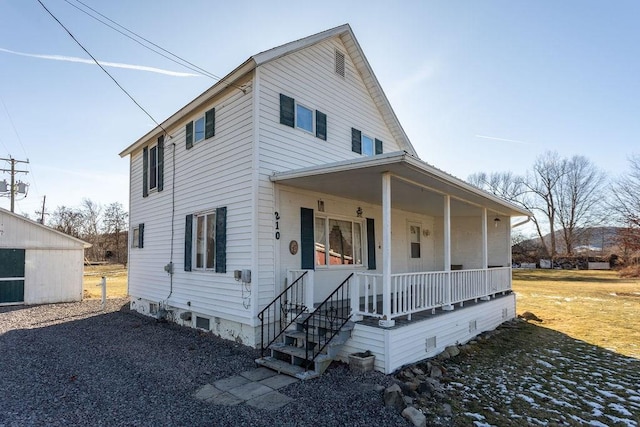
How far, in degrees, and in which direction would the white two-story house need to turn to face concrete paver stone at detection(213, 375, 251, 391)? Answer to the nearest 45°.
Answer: approximately 45° to its right

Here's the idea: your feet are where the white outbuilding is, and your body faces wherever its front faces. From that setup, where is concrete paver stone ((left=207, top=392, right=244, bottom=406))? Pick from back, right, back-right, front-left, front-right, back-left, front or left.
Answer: front

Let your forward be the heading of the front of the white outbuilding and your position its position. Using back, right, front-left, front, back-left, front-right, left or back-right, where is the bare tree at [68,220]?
back

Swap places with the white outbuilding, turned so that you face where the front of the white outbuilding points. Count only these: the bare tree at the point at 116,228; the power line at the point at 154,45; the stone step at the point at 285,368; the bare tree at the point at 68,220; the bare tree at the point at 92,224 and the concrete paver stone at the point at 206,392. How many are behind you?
3

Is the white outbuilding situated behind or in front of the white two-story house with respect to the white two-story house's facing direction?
behind

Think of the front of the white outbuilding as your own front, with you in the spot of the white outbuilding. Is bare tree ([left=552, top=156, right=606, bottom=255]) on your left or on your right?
on your left

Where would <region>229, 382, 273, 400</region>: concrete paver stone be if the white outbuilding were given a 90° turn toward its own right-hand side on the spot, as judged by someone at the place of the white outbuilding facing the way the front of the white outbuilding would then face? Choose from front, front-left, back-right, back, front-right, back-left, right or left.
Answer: left

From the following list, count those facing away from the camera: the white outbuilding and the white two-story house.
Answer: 0

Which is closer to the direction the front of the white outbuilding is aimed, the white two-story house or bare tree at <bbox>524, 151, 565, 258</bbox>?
the white two-story house

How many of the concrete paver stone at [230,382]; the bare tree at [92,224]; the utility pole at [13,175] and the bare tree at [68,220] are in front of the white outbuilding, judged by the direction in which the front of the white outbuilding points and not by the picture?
1

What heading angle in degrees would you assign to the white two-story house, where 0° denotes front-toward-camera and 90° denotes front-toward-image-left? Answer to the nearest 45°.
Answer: approximately 315°

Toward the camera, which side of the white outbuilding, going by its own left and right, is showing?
front

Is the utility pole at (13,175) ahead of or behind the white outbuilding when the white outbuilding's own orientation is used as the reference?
behind

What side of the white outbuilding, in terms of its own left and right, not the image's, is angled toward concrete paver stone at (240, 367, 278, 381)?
front
